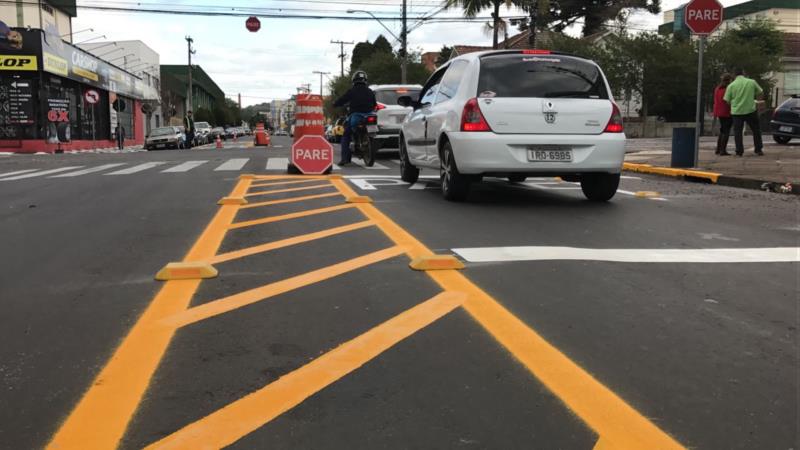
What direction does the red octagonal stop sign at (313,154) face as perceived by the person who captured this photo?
facing the viewer

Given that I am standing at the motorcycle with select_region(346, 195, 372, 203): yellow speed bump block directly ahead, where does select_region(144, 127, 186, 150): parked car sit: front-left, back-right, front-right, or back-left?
back-right

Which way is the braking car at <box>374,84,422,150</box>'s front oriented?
away from the camera

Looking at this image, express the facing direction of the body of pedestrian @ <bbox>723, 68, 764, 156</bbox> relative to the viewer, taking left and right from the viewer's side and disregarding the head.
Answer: facing away from the viewer

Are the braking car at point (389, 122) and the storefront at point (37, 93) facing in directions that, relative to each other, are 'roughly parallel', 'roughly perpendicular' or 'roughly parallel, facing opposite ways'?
roughly perpendicular

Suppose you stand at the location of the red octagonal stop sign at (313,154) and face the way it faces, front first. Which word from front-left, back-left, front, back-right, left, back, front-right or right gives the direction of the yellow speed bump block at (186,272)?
front

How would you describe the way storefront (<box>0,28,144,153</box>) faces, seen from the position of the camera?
facing the viewer and to the right of the viewer

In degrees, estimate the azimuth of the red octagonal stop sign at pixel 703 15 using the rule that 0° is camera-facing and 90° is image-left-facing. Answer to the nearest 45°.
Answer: approximately 0°

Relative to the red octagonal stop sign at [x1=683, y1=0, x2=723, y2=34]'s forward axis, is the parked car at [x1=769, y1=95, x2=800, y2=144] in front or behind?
behind

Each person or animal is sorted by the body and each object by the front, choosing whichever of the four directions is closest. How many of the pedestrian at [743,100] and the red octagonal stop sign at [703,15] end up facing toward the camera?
1

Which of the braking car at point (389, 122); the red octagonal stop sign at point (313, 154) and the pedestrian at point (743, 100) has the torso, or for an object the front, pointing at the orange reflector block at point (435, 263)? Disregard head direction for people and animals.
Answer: the red octagonal stop sign

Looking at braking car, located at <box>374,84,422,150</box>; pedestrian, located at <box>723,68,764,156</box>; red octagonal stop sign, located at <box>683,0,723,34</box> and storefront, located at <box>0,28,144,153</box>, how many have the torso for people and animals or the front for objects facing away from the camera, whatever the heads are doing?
2

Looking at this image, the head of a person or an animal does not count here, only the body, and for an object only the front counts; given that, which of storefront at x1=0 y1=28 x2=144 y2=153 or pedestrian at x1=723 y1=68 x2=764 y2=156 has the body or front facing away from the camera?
the pedestrian

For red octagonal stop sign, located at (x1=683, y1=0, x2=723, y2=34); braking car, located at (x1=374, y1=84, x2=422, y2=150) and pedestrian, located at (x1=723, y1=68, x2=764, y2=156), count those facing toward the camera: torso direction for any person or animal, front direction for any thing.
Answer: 1

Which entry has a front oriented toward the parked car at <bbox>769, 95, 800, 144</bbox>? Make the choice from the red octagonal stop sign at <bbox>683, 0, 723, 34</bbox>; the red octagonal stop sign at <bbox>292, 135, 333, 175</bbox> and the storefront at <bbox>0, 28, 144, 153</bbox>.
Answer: the storefront

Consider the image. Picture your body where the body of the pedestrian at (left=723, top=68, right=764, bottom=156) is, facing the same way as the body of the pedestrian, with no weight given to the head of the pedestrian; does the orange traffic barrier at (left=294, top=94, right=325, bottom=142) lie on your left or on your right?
on your left

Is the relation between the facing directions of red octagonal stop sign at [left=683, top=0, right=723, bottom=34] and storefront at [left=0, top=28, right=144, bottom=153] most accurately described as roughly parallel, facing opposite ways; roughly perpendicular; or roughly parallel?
roughly perpendicular

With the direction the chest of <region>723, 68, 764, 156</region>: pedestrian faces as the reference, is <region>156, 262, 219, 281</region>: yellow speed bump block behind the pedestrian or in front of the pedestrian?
behind

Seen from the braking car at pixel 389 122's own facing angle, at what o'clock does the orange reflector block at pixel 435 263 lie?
The orange reflector block is roughly at 6 o'clock from the braking car.

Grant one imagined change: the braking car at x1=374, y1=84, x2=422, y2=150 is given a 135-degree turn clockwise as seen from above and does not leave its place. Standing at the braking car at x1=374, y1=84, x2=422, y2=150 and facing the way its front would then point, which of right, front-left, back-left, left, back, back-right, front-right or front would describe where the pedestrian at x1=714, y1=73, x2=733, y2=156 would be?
front-left

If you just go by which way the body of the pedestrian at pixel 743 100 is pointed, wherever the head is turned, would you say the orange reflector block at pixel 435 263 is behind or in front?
behind

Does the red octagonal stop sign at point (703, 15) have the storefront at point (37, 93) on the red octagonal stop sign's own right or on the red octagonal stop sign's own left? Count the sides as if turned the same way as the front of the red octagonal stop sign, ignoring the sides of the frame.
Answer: on the red octagonal stop sign's own right
